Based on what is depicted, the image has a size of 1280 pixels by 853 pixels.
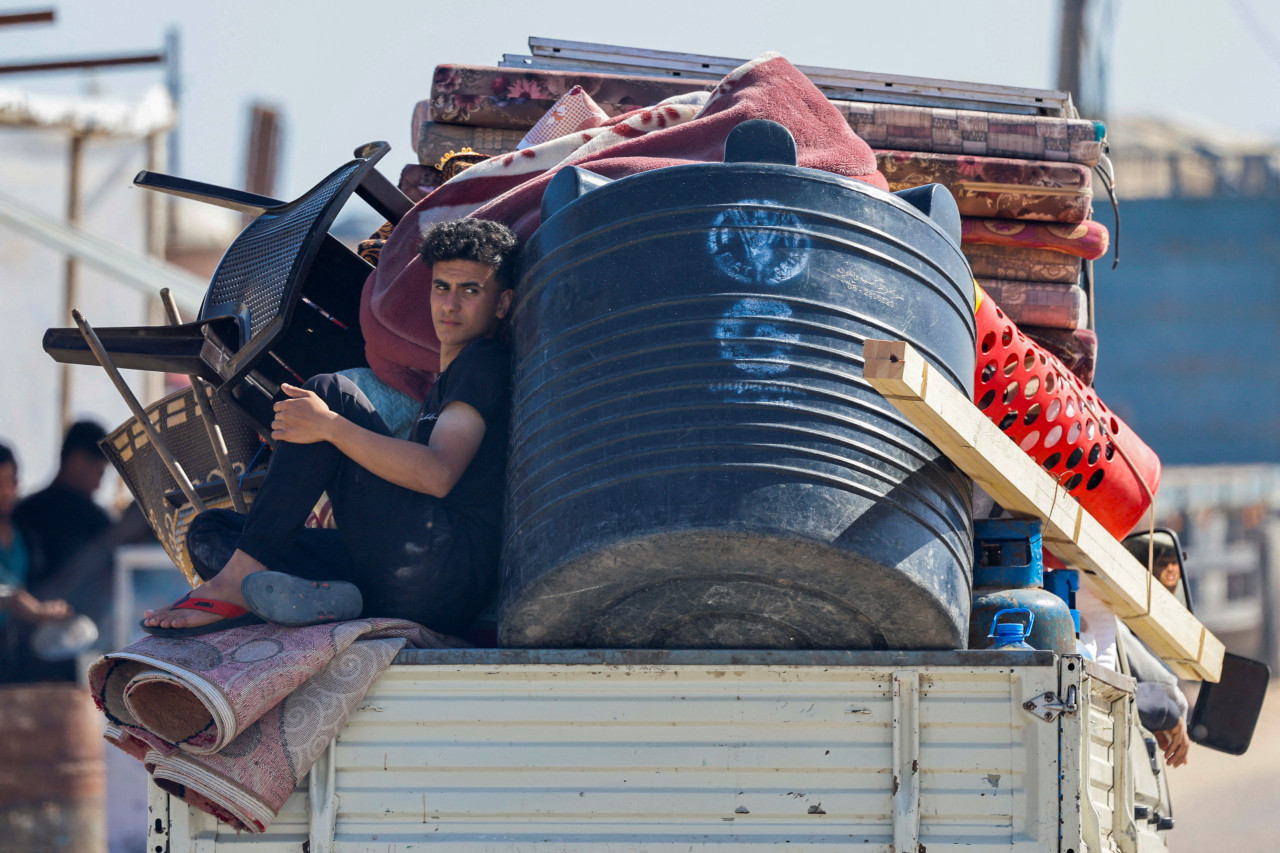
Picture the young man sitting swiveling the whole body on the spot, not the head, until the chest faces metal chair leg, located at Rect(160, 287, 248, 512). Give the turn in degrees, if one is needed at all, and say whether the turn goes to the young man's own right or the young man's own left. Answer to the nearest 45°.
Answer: approximately 45° to the young man's own right

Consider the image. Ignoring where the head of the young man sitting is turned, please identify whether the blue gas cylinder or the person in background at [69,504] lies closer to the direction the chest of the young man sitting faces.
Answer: the person in background

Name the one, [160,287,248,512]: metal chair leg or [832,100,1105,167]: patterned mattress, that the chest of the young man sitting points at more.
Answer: the metal chair leg

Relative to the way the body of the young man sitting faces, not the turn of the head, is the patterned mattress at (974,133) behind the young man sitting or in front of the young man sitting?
behind

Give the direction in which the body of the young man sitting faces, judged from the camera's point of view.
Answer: to the viewer's left

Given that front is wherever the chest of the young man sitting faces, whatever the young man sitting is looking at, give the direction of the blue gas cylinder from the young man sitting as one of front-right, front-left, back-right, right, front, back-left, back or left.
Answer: back

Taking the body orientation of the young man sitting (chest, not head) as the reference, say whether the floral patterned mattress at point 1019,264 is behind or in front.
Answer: behind

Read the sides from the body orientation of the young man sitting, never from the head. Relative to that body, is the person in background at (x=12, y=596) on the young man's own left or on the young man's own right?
on the young man's own right

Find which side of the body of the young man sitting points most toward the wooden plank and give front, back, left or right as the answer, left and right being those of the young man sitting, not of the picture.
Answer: back
